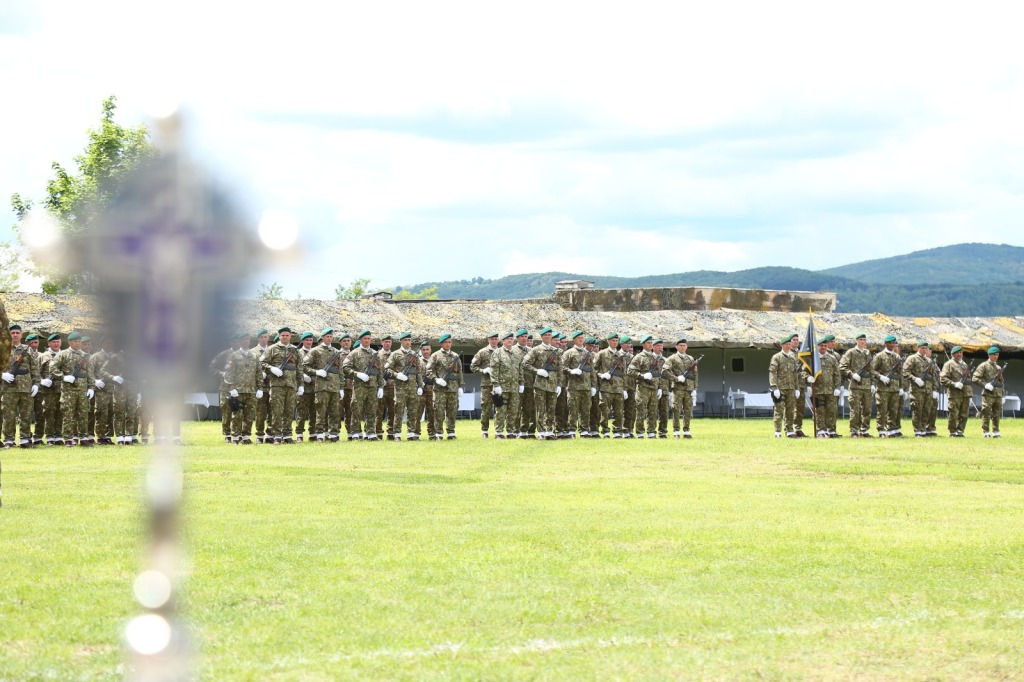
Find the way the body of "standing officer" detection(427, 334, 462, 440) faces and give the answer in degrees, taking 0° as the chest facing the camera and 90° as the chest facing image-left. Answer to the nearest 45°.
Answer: approximately 0°

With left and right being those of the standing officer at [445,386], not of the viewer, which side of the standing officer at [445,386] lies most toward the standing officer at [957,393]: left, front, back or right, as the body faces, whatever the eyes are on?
left

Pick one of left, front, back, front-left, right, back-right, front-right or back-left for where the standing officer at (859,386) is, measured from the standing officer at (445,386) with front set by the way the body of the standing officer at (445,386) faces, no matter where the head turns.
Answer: left

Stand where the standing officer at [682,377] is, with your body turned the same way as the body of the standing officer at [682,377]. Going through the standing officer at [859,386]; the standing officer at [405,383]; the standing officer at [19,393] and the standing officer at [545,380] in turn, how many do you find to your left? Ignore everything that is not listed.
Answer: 1

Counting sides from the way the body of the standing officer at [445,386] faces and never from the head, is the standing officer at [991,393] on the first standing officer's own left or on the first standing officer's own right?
on the first standing officer's own left

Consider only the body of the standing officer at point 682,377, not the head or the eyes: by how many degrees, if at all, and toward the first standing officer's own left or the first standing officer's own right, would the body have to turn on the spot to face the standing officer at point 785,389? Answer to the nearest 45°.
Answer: approximately 90° to the first standing officer's own left

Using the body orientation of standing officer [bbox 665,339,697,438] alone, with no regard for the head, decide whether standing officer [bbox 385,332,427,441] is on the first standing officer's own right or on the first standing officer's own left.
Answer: on the first standing officer's own right

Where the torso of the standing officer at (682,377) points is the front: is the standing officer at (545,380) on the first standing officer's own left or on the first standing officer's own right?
on the first standing officer's own right

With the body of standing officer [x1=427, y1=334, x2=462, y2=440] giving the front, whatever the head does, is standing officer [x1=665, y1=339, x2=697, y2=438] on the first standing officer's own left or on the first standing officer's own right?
on the first standing officer's own left

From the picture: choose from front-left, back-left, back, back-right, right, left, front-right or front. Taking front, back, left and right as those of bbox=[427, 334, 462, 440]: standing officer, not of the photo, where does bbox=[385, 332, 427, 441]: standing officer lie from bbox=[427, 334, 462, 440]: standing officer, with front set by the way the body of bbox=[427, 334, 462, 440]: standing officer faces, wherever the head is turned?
right

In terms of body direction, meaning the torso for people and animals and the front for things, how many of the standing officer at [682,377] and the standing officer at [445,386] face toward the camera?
2

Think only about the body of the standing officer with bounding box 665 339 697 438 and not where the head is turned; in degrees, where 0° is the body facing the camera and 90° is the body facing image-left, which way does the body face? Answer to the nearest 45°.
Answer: approximately 0°
